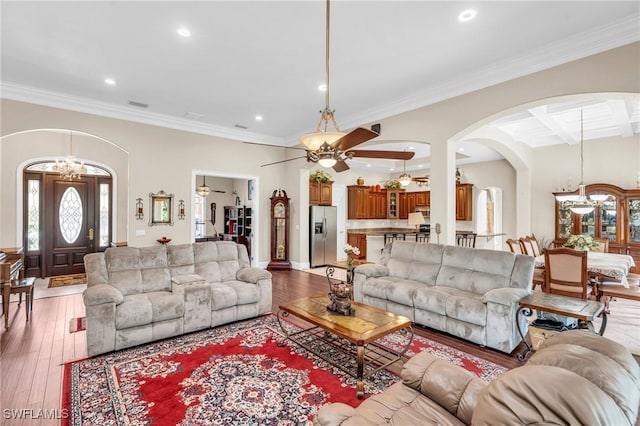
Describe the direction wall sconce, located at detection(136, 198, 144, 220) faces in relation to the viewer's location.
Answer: facing the viewer

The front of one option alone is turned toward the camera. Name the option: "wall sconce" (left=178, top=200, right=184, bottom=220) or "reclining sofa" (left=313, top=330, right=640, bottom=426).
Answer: the wall sconce

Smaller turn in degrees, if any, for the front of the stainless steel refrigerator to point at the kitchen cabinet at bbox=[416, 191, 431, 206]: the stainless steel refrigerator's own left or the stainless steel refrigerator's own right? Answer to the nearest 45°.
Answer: approximately 90° to the stainless steel refrigerator's own left

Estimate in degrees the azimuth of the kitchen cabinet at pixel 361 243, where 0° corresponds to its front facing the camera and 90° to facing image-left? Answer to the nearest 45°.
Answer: approximately 315°

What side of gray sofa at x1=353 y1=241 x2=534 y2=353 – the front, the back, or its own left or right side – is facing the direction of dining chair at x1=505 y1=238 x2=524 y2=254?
back

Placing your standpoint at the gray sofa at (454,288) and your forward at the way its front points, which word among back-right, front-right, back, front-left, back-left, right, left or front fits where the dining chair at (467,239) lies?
back-right

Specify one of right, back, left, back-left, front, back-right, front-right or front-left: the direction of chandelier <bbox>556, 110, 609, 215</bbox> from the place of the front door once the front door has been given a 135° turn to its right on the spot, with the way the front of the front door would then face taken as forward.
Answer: back

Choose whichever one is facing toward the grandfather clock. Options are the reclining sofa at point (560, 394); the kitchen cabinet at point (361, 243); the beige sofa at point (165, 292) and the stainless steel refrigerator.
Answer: the reclining sofa

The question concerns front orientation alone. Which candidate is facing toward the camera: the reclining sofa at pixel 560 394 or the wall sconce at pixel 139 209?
the wall sconce

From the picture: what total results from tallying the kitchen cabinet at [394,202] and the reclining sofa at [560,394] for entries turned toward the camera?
1

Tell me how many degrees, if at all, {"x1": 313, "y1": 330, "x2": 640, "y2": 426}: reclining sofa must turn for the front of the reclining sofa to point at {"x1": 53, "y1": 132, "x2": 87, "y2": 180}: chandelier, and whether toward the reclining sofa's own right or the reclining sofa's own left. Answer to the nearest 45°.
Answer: approximately 45° to the reclining sofa's own left

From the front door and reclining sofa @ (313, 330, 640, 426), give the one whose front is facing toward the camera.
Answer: the front door

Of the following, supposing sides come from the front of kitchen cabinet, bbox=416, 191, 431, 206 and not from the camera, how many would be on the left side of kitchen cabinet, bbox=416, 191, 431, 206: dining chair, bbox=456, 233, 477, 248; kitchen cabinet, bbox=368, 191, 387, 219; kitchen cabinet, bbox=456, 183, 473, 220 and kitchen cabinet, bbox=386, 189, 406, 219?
2

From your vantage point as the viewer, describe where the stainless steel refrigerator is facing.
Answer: facing the viewer and to the right of the viewer

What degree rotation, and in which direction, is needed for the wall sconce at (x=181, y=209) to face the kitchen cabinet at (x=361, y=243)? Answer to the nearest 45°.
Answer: approximately 90° to its left

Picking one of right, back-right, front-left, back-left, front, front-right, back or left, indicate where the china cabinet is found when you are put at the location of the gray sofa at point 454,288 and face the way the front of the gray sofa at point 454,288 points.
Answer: back

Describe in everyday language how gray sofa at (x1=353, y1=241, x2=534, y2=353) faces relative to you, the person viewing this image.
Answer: facing the viewer and to the left of the viewer

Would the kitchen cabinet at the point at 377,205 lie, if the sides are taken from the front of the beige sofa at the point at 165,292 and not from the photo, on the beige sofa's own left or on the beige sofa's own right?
on the beige sofa's own left
